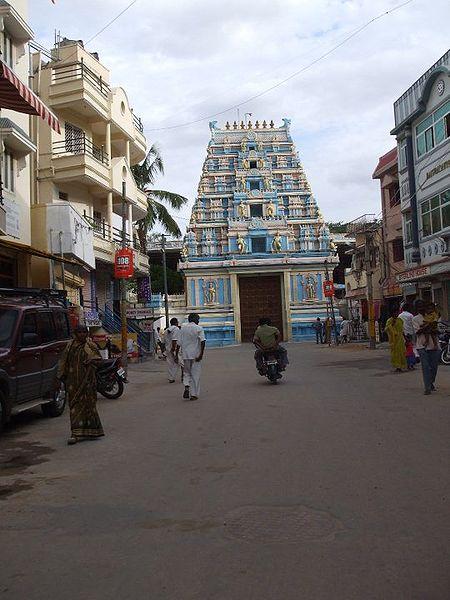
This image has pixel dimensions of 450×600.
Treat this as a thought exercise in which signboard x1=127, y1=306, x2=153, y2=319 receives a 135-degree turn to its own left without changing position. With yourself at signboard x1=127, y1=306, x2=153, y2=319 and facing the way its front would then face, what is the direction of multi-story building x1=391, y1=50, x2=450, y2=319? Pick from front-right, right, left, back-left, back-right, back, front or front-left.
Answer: front-right

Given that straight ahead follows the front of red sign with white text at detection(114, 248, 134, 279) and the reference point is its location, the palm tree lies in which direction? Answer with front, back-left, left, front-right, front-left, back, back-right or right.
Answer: back

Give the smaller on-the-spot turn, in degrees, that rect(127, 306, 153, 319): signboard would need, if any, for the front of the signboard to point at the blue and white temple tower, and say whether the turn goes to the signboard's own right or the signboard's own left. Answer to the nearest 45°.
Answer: approximately 135° to the signboard's own left

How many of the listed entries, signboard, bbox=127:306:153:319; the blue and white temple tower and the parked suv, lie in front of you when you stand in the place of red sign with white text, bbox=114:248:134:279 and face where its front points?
1

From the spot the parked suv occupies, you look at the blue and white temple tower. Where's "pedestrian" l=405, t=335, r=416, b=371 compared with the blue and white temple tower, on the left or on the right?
right

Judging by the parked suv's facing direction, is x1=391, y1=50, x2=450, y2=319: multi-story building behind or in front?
behind

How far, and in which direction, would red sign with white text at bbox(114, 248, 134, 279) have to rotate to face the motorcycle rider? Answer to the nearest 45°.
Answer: approximately 45° to its left
